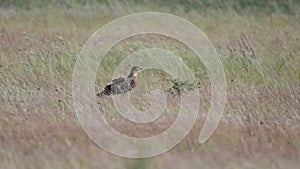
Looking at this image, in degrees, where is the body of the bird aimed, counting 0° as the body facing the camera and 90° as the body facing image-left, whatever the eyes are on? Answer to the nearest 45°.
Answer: approximately 270°
